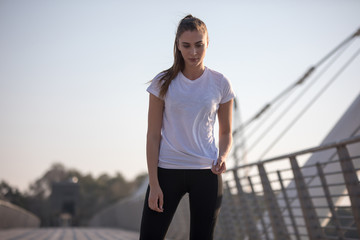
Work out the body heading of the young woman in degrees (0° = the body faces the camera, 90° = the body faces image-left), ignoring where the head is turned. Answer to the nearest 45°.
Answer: approximately 0°
